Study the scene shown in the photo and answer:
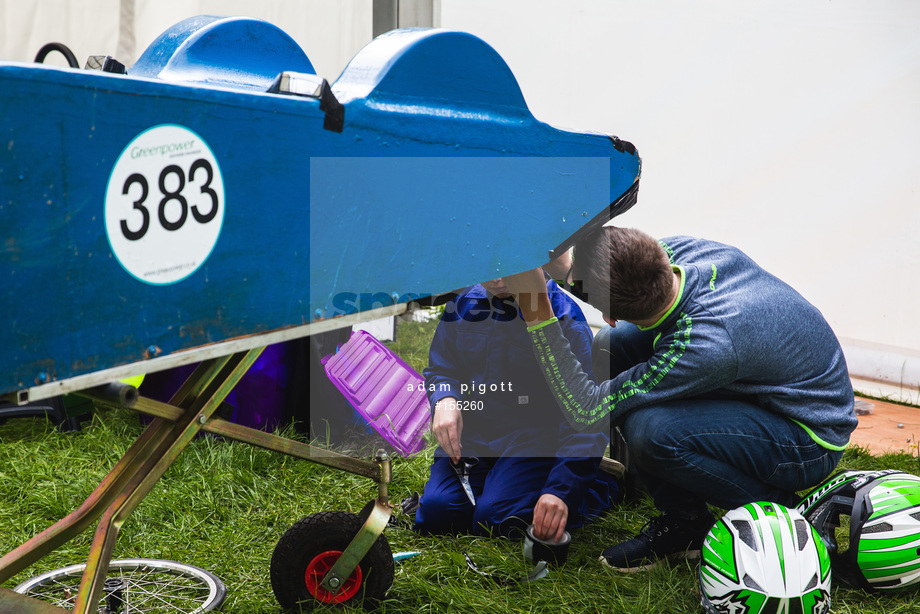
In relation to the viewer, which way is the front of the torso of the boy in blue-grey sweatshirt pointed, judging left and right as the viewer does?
facing to the left of the viewer

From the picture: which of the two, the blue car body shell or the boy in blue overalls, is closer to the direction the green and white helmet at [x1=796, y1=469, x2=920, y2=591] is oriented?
the boy in blue overalls

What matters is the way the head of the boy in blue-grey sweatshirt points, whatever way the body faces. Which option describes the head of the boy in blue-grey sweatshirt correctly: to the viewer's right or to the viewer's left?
to the viewer's left

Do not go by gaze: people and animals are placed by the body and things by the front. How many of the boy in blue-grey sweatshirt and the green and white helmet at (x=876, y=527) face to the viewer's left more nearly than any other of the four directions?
2

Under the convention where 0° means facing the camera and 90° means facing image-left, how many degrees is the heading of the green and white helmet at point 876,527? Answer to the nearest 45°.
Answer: approximately 90°
